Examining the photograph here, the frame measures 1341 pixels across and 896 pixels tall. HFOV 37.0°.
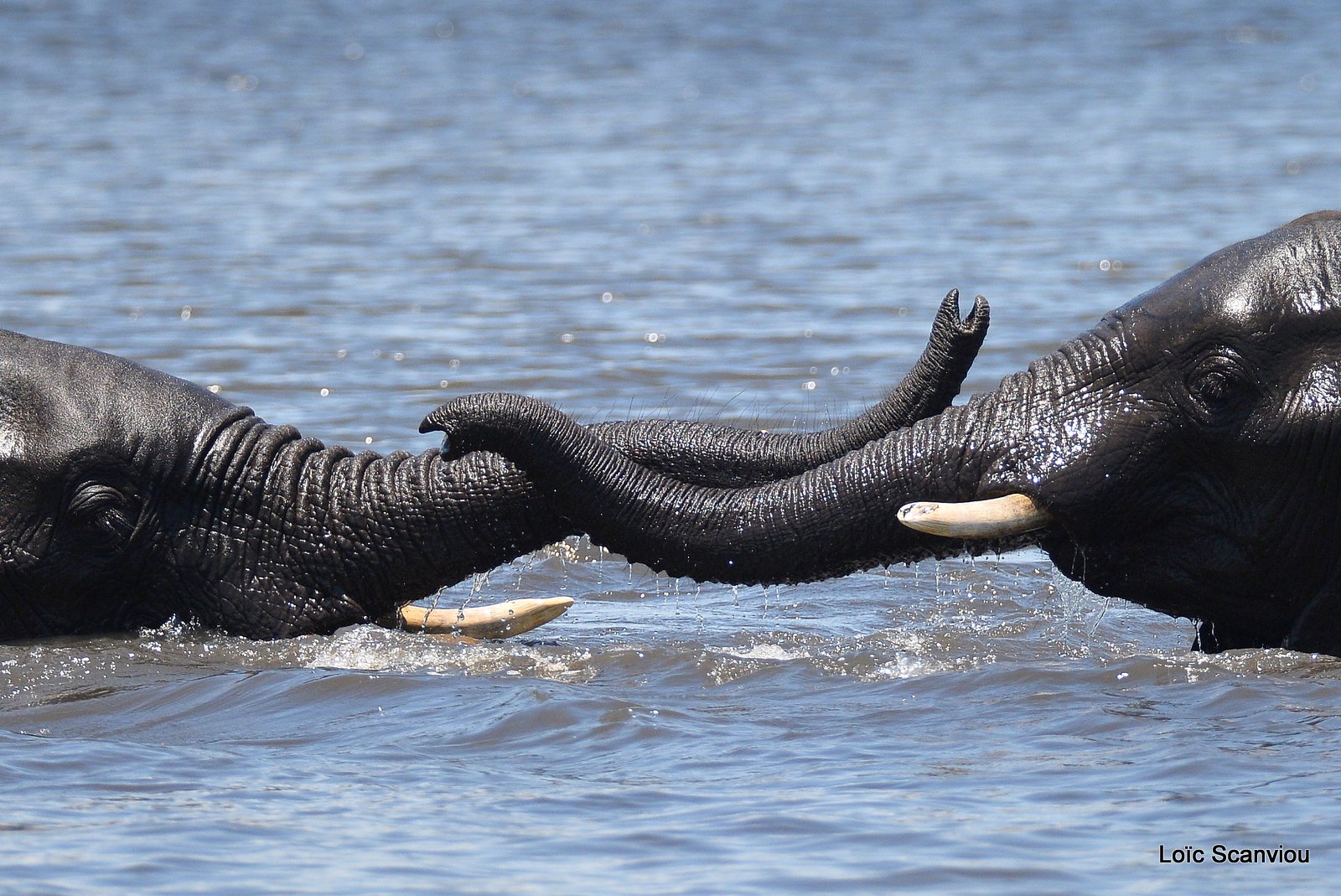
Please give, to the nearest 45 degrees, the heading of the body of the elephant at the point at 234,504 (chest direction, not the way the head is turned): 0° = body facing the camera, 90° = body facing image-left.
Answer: approximately 270°

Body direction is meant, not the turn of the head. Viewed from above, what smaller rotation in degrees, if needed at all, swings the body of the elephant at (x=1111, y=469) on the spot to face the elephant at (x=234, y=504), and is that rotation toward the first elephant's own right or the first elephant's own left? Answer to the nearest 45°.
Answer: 0° — it already faces it

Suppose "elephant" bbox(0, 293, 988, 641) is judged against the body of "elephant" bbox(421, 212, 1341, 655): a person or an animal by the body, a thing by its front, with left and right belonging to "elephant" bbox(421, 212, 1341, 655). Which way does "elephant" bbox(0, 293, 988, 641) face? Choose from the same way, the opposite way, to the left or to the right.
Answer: the opposite way

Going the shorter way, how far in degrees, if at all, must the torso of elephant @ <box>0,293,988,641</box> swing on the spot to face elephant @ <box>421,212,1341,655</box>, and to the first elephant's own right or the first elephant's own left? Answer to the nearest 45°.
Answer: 0° — it already faces it

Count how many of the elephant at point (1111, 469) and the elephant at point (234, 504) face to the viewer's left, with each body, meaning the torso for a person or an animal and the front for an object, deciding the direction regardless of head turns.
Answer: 1

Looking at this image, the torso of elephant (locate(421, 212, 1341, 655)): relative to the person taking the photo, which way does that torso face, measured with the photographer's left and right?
facing to the left of the viewer
